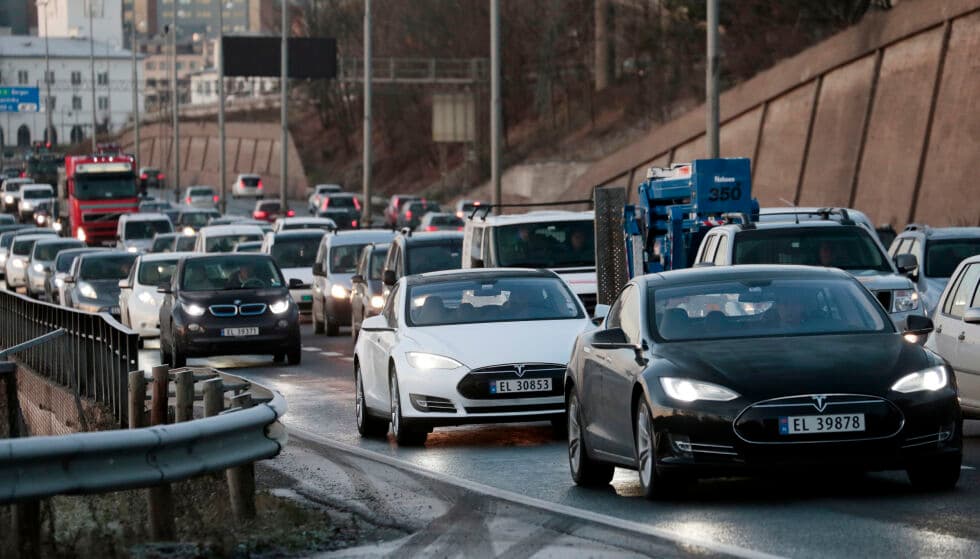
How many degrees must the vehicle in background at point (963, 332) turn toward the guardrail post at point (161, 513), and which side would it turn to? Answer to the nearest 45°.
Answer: approximately 90° to its right

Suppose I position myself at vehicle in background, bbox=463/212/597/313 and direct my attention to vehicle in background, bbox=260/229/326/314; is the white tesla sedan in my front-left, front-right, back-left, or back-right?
back-left

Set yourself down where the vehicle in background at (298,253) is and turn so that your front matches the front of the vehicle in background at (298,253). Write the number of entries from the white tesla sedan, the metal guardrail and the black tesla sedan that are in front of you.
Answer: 3

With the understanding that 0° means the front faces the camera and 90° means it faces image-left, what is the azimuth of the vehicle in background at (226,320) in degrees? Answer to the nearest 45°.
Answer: approximately 0°

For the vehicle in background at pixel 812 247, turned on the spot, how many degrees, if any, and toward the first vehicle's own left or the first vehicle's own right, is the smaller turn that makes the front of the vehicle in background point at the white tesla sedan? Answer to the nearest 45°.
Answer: approximately 90° to the first vehicle's own right

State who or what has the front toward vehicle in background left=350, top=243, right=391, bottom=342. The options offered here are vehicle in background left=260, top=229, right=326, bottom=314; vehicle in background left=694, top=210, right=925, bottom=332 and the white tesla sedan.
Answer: vehicle in background left=260, top=229, right=326, bottom=314
